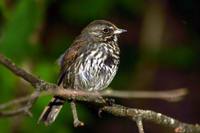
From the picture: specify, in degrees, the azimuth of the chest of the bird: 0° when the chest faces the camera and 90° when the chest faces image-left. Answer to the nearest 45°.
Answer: approximately 315°
